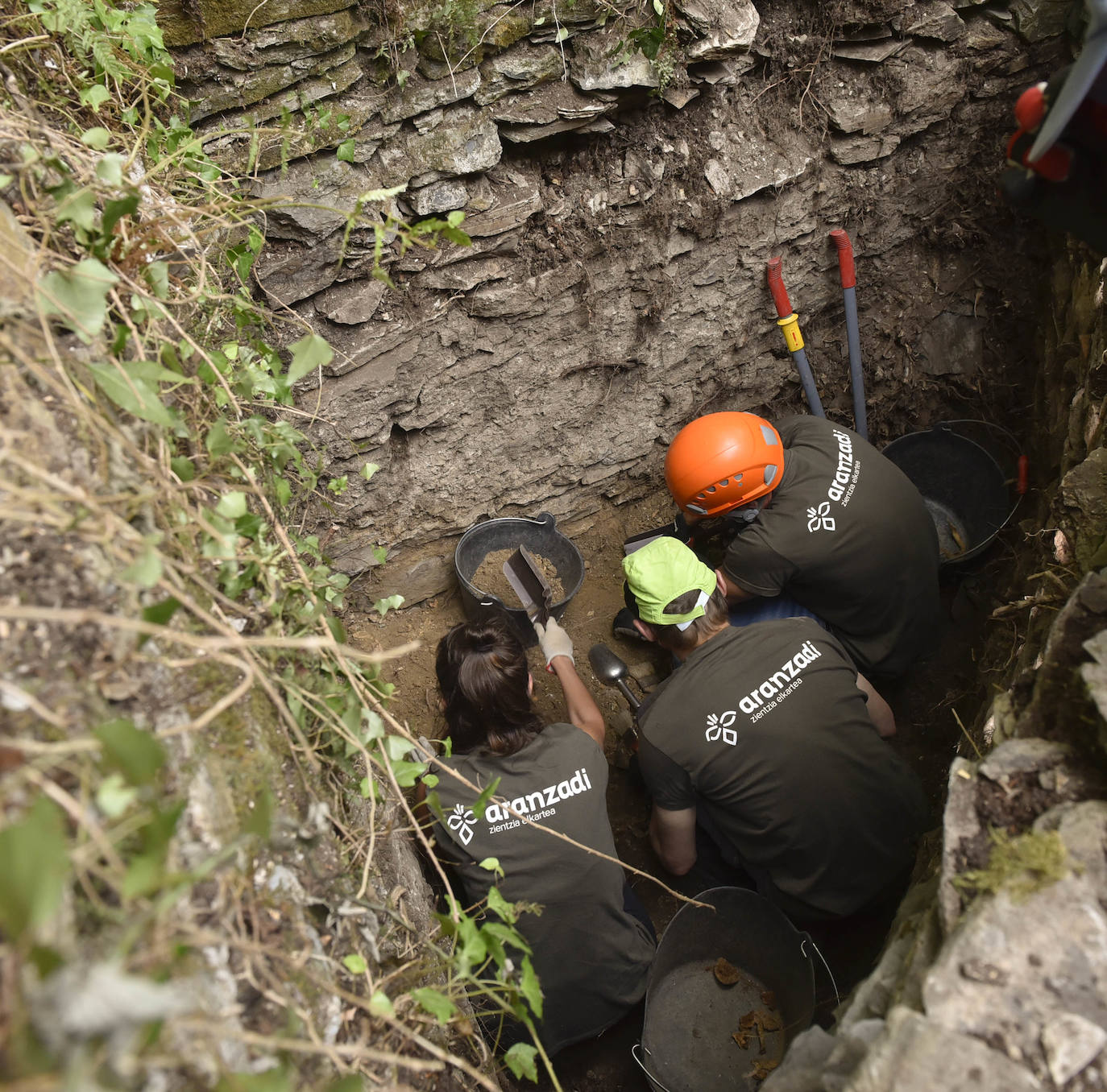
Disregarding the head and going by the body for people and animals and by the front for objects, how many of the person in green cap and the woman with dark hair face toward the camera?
0

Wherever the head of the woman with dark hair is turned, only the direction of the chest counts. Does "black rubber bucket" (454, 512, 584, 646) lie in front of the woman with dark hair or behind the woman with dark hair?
in front

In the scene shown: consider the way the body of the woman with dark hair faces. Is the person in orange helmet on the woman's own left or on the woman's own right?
on the woman's own right

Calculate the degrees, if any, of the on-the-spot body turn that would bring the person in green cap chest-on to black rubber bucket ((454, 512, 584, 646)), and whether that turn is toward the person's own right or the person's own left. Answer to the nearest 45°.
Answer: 0° — they already face it

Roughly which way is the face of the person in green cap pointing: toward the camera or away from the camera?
away from the camera

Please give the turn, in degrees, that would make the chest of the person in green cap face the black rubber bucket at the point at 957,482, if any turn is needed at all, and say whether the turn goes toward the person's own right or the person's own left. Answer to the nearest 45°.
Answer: approximately 90° to the person's own right

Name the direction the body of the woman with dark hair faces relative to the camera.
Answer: away from the camera

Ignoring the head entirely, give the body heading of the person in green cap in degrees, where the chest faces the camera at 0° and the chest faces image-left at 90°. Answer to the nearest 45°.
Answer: approximately 135°
